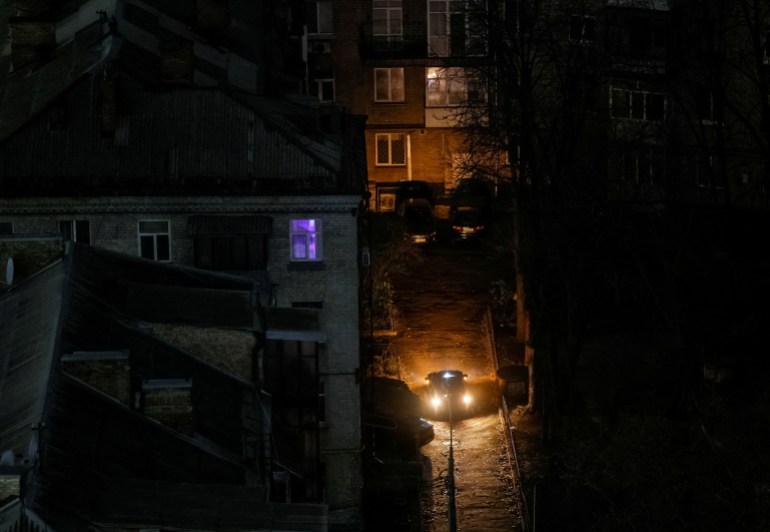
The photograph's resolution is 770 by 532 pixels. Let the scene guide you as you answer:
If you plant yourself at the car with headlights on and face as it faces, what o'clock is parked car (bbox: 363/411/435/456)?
The parked car is roughly at 1 o'clock from the car with headlights on.

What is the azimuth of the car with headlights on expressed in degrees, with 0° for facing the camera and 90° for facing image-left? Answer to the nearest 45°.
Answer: approximately 0°

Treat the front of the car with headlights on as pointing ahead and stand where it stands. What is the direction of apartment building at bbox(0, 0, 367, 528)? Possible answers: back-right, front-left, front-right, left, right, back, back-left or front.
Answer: front-right
